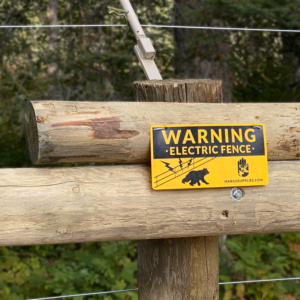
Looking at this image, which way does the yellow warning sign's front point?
toward the camera

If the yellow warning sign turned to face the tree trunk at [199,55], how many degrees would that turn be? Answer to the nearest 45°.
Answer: approximately 180°
